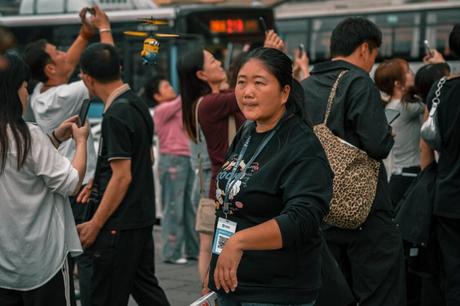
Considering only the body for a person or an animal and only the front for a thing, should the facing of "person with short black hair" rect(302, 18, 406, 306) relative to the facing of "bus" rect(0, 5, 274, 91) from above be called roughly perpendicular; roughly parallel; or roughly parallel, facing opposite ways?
roughly perpendicular

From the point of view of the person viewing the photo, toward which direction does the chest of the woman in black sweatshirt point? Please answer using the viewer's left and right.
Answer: facing the viewer and to the left of the viewer

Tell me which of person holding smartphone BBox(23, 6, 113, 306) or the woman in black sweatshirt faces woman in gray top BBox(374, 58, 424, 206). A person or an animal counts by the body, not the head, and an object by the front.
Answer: the person holding smartphone

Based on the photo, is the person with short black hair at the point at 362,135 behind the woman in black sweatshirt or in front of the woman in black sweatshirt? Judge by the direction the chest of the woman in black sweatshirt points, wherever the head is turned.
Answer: behind

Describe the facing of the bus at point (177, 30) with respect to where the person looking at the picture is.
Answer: facing the viewer and to the right of the viewer

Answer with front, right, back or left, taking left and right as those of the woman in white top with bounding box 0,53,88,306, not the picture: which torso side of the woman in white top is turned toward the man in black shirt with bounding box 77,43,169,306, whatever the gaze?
front

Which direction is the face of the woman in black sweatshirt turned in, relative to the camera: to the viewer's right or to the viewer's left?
to the viewer's left

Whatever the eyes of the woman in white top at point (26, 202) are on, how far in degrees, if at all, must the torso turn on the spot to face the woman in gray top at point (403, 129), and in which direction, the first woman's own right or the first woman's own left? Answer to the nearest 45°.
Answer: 0° — they already face them

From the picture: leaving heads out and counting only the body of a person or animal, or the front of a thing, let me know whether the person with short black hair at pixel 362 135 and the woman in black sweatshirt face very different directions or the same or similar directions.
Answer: very different directions

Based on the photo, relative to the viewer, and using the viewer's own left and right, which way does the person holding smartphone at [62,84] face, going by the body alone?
facing to the right of the viewer

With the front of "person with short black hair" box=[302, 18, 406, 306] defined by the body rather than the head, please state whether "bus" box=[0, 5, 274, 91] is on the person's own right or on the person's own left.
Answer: on the person's own left

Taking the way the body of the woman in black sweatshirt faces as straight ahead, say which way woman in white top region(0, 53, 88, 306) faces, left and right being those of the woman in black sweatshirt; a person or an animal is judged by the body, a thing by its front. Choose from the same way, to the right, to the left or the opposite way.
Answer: the opposite way

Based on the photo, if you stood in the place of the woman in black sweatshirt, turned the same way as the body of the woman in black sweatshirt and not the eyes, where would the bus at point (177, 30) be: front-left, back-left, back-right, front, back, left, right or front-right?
back-right

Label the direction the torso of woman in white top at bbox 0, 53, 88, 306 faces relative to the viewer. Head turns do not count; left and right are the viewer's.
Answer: facing away from the viewer and to the right of the viewer

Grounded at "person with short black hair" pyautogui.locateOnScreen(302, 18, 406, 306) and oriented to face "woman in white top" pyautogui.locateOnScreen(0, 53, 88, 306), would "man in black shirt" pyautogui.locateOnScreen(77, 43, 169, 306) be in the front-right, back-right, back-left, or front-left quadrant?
front-right
